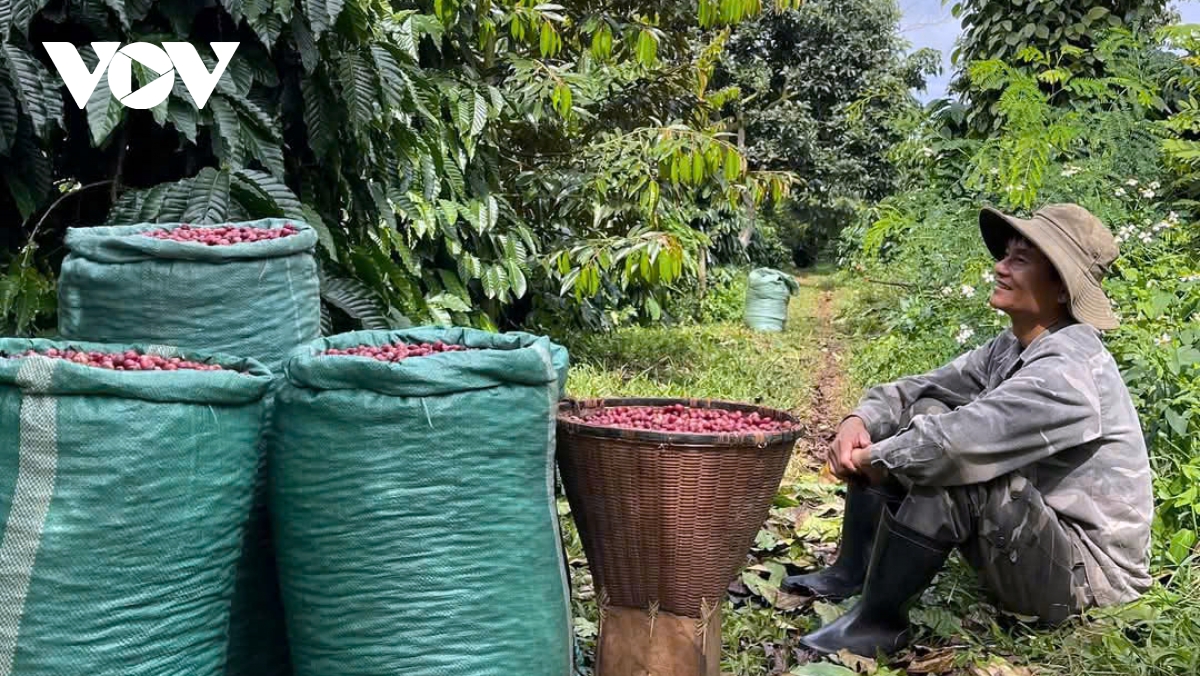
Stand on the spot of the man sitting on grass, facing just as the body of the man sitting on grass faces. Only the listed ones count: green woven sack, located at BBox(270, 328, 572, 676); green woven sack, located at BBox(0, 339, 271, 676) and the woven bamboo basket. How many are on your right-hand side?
0

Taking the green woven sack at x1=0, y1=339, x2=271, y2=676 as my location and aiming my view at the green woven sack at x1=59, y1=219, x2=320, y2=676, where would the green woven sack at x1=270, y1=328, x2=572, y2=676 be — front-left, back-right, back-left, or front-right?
front-right

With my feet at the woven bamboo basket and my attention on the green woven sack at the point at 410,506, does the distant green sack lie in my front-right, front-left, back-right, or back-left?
back-right

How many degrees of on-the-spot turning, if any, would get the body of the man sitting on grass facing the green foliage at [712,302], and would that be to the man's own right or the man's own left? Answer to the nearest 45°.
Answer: approximately 90° to the man's own right

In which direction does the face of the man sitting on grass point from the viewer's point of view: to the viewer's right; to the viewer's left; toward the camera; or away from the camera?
to the viewer's left

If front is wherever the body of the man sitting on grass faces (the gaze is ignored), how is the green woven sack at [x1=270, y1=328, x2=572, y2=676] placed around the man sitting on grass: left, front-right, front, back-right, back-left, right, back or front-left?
front-left

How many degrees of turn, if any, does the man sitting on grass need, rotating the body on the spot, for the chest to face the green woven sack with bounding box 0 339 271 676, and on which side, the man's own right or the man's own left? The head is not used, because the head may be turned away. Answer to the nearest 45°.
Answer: approximately 45° to the man's own left

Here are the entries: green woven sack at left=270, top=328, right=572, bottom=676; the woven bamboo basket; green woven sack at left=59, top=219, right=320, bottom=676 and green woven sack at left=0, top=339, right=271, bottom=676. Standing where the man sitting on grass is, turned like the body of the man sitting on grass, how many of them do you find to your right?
0

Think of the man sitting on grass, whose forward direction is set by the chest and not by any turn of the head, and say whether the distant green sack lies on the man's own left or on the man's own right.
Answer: on the man's own right

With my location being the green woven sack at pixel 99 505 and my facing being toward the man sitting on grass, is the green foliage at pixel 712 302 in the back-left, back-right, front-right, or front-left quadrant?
front-left

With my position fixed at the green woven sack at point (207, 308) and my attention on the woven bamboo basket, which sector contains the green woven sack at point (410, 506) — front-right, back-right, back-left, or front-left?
front-right

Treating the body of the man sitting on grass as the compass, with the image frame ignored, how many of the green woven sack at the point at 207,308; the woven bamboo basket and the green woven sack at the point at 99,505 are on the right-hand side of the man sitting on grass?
0

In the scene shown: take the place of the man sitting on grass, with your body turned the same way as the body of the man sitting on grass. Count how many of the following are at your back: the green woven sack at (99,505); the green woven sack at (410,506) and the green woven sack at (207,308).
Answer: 0

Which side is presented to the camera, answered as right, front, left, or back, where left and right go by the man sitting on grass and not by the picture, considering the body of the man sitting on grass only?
left

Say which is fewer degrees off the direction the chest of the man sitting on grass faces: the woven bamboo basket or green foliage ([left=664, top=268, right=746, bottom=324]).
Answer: the woven bamboo basket

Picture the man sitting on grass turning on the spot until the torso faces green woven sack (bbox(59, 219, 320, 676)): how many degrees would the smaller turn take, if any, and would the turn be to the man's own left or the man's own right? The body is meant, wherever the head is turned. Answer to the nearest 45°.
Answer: approximately 45° to the man's own left
